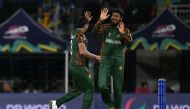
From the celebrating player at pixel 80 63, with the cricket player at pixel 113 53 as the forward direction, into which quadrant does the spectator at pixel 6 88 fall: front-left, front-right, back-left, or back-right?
back-left

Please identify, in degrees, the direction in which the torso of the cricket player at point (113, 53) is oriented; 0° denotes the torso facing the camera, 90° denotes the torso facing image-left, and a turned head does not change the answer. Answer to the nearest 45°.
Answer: approximately 0°

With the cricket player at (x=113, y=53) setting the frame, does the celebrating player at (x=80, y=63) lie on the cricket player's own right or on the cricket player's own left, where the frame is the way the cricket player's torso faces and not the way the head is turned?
on the cricket player's own right
